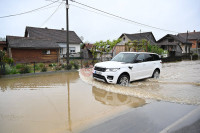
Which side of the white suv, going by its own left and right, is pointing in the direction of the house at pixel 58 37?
right

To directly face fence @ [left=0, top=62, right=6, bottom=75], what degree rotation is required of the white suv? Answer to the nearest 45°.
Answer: approximately 45° to its right

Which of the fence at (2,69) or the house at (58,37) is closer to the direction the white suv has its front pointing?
the fence

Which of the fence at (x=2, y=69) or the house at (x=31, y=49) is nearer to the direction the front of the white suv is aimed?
the fence

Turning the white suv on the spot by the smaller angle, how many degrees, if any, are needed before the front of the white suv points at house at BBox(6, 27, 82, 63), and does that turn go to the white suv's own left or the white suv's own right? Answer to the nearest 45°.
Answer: approximately 90° to the white suv's own right

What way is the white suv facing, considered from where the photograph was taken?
facing the viewer and to the left of the viewer
